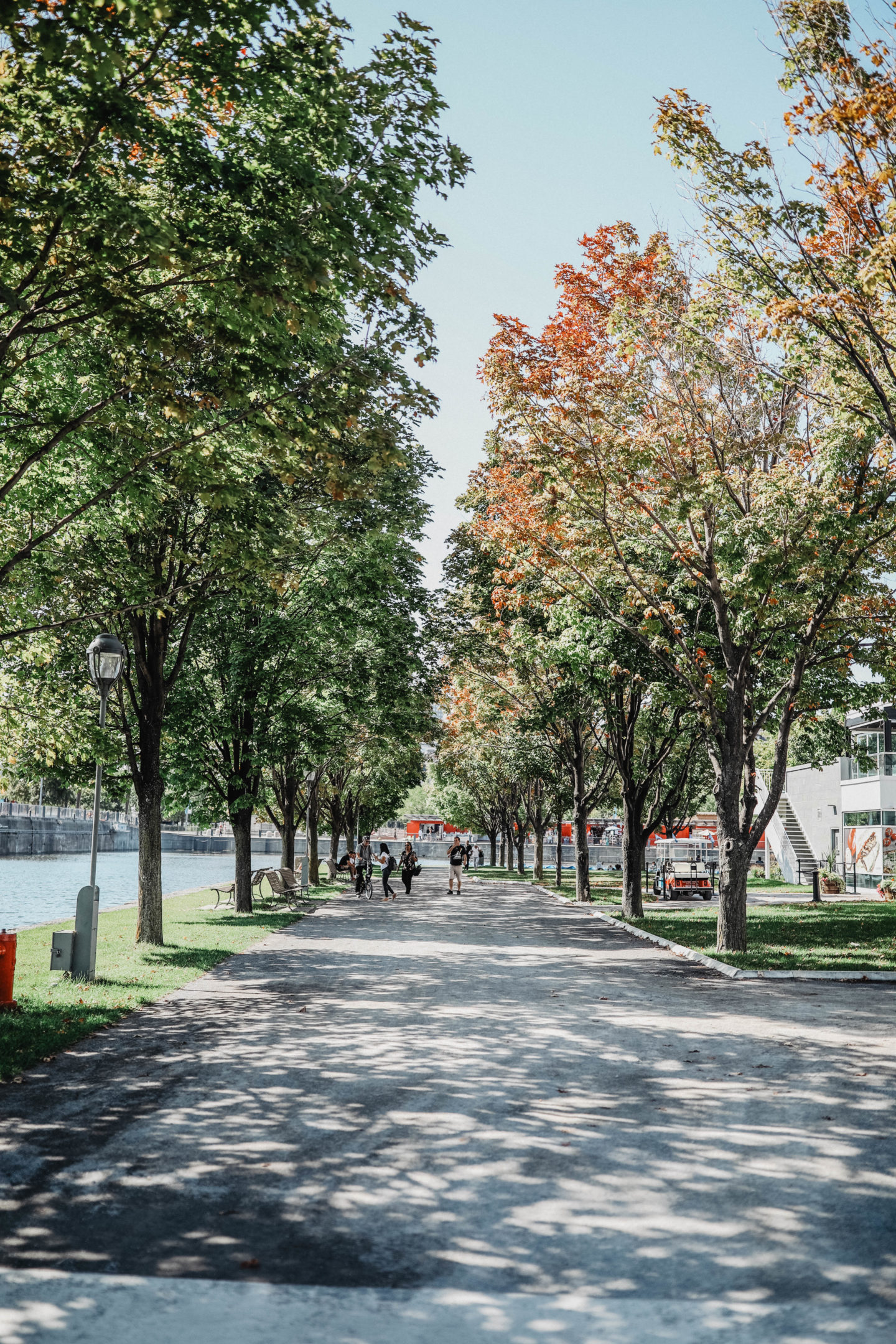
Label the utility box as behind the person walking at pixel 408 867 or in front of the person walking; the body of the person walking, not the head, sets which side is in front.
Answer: in front

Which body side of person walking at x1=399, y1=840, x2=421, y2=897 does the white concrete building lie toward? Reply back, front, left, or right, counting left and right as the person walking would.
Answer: left

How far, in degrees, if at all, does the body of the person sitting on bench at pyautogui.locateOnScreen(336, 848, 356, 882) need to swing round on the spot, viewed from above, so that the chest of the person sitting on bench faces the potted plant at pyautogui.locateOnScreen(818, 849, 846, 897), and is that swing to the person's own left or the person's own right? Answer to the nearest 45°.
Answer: approximately 45° to the person's own right

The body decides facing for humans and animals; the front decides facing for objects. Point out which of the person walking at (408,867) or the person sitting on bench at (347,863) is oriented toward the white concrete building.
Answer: the person sitting on bench

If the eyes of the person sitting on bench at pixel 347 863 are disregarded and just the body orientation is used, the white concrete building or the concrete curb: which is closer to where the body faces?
the white concrete building

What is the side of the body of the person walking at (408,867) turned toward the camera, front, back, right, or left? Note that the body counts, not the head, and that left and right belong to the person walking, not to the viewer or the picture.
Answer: front

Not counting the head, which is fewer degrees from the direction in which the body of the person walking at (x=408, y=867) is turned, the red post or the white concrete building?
the red post

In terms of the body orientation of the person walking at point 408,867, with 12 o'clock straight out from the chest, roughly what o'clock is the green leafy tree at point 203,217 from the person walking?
The green leafy tree is roughly at 12 o'clock from the person walking.

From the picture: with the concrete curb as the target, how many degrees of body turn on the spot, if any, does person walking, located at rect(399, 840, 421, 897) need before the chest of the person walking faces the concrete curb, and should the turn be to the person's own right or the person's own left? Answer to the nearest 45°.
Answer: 0° — they already face it

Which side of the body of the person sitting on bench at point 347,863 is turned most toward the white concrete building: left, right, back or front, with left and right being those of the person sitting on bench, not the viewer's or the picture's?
front

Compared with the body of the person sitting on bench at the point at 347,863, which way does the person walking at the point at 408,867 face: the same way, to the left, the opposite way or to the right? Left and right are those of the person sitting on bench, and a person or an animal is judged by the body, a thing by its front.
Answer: to the right

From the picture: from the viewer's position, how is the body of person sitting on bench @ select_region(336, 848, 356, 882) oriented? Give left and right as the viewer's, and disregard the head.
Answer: facing to the right of the viewer

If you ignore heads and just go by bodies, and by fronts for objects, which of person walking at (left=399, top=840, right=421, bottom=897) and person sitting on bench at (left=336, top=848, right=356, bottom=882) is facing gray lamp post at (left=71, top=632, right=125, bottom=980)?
the person walking
